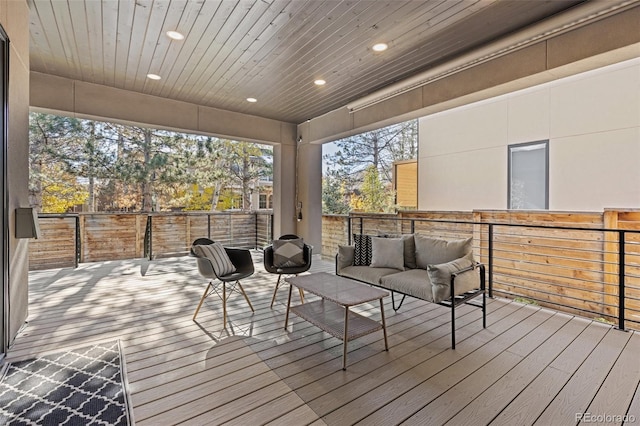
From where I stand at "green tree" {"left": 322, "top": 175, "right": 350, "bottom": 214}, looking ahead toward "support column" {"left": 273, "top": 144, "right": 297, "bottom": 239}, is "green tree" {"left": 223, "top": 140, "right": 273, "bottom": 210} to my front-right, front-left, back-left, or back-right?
front-right

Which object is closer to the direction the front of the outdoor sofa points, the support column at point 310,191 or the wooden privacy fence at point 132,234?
the wooden privacy fence

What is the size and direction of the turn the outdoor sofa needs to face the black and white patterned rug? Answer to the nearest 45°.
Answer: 0° — it already faces it

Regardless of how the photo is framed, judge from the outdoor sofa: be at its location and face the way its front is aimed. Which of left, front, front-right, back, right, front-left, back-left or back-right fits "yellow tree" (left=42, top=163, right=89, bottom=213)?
front-right

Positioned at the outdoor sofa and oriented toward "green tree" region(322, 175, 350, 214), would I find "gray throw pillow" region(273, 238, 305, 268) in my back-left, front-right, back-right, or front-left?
front-left

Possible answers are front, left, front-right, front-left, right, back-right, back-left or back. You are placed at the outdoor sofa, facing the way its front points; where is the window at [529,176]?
back

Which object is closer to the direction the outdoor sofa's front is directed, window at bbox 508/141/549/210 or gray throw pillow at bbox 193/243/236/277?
the gray throw pillow

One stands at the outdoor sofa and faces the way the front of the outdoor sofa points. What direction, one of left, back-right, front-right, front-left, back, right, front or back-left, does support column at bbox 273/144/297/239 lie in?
right

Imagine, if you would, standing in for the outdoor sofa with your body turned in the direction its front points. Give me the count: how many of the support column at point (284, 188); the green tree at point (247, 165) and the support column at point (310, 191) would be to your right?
3

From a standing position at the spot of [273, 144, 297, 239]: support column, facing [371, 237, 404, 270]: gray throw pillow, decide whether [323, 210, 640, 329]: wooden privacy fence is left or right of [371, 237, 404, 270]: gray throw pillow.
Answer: left

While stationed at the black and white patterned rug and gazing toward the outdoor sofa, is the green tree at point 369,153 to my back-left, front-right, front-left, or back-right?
front-left

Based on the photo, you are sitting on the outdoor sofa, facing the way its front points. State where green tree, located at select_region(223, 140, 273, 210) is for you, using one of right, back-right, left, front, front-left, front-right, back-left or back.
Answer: right

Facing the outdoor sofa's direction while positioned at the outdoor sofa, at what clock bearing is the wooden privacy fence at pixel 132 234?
The wooden privacy fence is roughly at 2 o'clock from the outdoor sofa.

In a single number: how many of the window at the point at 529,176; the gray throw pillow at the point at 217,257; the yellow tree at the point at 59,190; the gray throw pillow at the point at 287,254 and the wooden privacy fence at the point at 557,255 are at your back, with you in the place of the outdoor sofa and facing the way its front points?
2

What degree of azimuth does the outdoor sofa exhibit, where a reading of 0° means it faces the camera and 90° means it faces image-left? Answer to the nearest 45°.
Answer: approximately 45°
